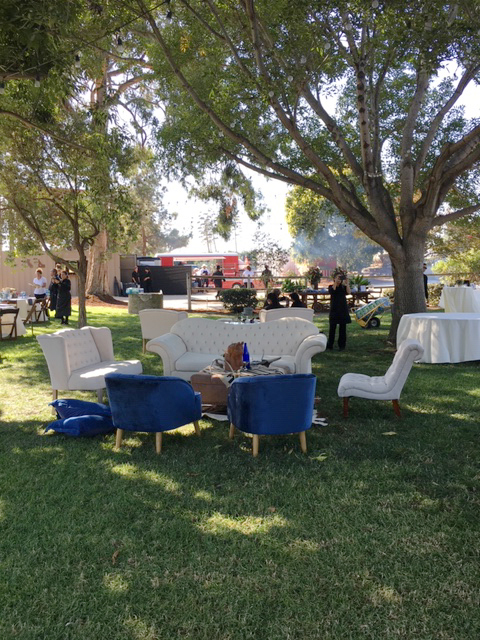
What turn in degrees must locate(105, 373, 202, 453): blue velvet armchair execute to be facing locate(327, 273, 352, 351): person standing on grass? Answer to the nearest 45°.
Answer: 0° — it already faces them

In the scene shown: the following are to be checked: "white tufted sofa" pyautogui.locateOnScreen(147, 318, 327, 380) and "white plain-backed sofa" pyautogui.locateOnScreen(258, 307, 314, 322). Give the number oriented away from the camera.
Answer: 1

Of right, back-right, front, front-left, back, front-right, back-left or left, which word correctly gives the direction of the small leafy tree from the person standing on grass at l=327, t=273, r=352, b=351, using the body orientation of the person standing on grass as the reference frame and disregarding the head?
right

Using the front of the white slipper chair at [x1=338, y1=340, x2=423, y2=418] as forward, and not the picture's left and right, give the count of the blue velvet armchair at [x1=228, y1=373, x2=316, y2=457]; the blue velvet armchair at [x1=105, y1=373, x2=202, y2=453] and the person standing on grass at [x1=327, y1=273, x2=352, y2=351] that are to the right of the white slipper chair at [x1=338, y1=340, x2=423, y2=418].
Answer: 1

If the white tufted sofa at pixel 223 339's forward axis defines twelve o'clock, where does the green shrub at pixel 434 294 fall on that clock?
The green shrub is roughly at 7 o'clock from the white tufted sofa.

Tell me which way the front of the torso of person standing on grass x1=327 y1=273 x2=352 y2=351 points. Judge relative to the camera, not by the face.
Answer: toward the camera

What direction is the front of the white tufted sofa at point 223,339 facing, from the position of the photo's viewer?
facing the viewer

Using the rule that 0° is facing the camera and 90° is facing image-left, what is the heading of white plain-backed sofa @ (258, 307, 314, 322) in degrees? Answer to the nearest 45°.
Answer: approximately 180°

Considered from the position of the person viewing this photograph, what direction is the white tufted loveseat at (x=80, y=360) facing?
facing the viewer and to the right of the viewer

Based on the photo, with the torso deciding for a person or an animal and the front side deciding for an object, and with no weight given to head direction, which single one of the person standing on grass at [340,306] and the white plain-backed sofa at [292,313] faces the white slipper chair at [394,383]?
the person standing on grass

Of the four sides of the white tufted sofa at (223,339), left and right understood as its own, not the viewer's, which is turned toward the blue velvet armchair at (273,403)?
front

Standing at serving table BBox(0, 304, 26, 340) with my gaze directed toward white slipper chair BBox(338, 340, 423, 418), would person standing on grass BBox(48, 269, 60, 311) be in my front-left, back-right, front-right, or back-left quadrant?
back-left

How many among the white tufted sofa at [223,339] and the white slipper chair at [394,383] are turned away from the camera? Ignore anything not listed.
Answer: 0

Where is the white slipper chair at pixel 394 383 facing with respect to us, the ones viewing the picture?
facing to the left of the viewer

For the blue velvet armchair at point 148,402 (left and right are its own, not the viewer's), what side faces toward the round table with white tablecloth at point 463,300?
front
